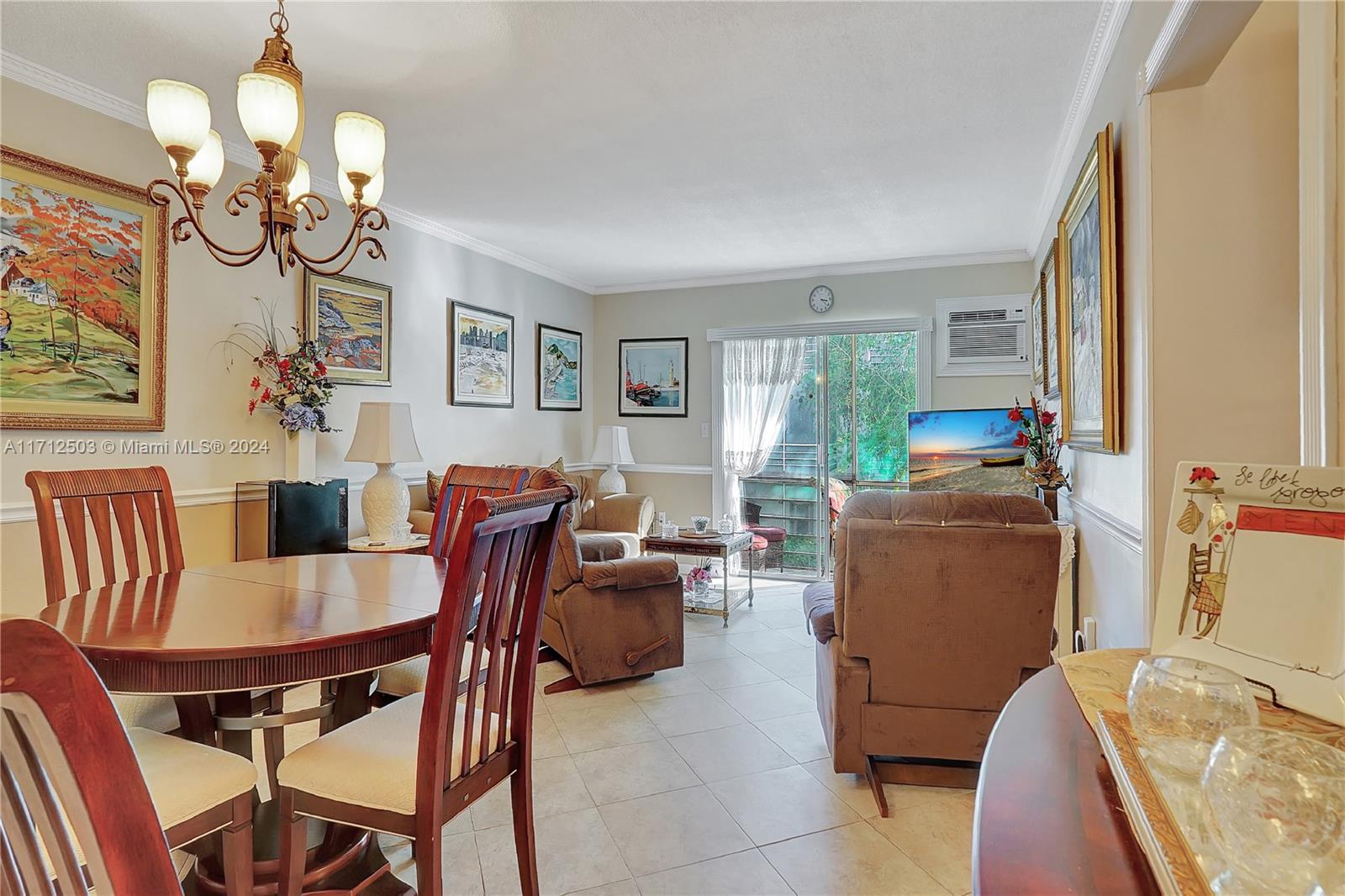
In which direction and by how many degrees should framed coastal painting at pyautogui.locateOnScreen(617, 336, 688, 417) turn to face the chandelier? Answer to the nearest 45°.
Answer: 0° — it already faces it

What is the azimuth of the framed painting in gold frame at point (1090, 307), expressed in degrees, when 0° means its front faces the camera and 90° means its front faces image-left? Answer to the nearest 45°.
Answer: approximately 90°

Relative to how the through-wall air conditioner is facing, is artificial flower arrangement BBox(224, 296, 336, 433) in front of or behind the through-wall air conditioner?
in front

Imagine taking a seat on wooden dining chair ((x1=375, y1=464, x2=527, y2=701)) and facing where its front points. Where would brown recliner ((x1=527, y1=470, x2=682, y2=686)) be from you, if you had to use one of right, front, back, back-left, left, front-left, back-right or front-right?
back

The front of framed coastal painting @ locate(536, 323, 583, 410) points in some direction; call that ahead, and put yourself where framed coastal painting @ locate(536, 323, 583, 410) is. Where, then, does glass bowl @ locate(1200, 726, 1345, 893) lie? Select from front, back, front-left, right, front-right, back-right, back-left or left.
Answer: front-right

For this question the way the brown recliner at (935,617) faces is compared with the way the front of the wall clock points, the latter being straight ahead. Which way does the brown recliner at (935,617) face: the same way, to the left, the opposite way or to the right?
the opposite way

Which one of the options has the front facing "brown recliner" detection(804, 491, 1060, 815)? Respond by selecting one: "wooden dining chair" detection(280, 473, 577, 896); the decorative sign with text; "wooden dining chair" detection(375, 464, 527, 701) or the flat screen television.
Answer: the flat screen television

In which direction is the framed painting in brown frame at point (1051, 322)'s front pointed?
to the viewer's left

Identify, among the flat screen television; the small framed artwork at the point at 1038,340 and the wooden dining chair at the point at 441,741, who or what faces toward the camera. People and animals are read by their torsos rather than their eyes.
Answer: the flat screen television

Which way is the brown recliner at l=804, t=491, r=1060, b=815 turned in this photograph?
away from the camera

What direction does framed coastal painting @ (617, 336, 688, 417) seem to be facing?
toward the camera

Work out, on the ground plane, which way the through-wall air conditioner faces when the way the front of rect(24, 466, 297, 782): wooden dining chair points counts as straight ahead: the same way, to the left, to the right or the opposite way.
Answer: to the right

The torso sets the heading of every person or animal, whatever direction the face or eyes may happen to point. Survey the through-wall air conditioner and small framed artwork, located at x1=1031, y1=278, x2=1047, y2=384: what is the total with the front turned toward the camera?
1

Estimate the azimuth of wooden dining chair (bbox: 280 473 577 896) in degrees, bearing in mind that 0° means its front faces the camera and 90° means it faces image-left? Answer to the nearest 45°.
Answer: approximately 135°

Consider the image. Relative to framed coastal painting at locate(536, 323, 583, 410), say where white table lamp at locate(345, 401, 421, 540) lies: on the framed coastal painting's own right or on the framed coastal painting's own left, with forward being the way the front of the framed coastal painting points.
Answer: on the framed coastal painting's own right

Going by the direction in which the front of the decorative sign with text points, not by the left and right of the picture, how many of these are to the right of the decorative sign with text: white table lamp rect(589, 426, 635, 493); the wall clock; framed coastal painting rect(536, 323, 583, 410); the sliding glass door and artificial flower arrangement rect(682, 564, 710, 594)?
5

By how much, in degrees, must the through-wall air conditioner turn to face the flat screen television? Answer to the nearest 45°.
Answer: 0° — it already faces it

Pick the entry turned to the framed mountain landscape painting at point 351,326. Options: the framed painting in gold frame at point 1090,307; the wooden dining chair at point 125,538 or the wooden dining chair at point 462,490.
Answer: the framed painting in gold frame

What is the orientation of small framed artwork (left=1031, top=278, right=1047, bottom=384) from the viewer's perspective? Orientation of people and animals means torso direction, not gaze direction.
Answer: to the viewer's left

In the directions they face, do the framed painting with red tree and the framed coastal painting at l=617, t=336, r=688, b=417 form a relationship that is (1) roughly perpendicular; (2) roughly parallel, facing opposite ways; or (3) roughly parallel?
roughly perpendicular

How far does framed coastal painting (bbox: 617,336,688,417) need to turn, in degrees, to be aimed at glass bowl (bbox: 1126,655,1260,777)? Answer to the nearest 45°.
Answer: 0° — it already faces it

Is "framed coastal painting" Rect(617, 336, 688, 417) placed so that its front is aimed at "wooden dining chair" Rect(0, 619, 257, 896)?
yes

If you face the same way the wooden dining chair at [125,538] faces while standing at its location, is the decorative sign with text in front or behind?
in front

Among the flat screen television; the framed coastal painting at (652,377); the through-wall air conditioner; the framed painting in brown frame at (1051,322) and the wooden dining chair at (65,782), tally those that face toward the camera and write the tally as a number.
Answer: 3

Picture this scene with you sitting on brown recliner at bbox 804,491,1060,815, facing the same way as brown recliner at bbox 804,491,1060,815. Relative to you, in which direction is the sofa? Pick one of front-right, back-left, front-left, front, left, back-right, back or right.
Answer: front-left
